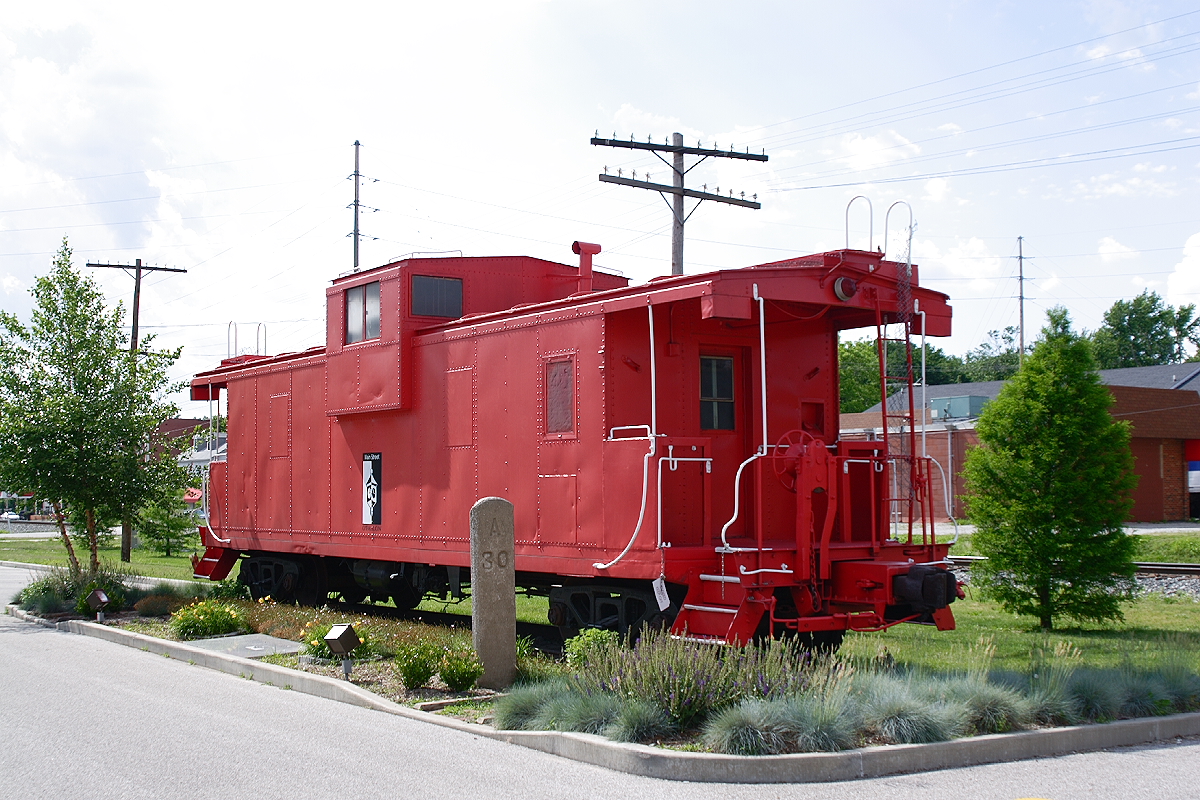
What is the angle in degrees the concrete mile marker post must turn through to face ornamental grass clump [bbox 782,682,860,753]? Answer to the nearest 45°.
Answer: approximately 45° to its left

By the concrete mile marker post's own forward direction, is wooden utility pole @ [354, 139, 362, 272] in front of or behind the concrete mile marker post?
behind

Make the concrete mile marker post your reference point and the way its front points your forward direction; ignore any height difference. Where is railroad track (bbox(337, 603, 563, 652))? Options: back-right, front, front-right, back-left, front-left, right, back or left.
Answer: back

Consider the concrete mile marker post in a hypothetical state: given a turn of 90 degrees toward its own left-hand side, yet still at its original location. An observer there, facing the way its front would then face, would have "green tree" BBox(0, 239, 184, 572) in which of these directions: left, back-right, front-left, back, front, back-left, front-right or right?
back-left

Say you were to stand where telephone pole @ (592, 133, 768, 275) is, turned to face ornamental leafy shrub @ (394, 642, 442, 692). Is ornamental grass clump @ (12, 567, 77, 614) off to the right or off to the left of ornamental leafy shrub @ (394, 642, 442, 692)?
right

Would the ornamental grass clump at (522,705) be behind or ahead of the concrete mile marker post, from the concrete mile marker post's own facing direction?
ahead

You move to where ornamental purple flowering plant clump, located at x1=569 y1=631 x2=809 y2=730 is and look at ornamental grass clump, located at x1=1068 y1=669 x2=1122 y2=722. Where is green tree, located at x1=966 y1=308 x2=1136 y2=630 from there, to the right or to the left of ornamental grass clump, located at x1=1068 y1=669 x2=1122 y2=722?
left

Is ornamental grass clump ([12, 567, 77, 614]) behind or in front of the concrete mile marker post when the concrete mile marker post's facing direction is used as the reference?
behind

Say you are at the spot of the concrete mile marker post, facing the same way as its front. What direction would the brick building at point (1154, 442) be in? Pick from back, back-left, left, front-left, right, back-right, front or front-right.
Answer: back-left

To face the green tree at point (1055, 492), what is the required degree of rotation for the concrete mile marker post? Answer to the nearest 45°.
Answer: approximately 135° to its left

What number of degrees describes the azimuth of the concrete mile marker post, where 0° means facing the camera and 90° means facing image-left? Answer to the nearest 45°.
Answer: approximately 0°

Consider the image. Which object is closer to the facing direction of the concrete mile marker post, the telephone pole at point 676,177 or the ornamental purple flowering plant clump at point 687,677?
the ornamental purple flowering plant clump
